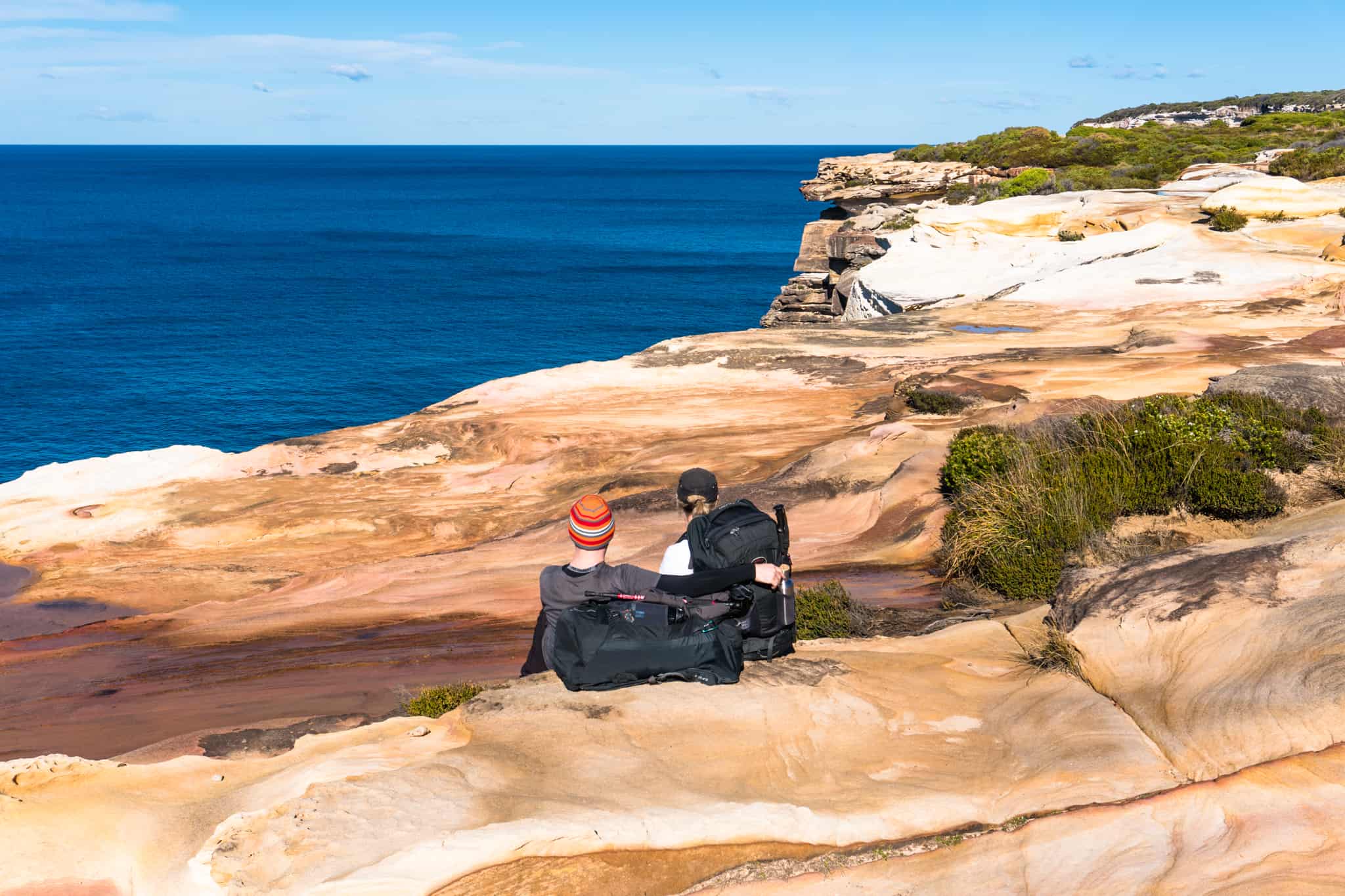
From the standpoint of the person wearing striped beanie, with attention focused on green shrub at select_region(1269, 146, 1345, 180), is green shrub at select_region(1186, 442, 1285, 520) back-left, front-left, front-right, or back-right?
front-right

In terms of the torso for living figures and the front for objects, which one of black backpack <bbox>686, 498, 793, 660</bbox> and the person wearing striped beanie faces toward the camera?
the black backpack

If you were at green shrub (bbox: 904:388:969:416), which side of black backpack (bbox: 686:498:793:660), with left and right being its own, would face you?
back

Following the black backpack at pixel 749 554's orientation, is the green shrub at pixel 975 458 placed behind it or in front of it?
behind

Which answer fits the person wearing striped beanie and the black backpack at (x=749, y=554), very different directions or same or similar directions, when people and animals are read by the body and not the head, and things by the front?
very different directions

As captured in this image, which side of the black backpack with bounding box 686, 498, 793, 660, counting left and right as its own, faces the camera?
front

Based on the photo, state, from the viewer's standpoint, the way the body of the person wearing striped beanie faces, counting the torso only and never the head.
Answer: away from the camera

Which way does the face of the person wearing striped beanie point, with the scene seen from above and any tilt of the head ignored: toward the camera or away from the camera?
away from the camera

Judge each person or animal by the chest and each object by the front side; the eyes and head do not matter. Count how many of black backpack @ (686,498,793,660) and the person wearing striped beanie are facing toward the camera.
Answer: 1
